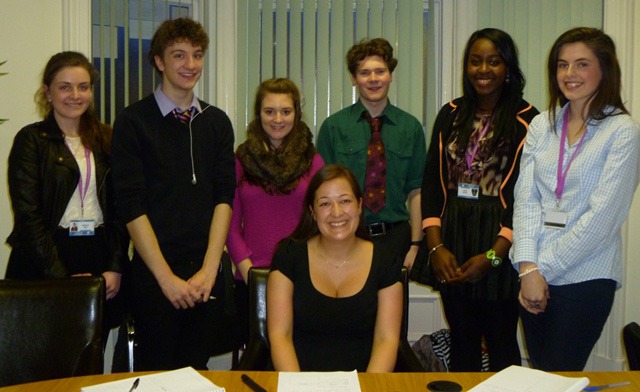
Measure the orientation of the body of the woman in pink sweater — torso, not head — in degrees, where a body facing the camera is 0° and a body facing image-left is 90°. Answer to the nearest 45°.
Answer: approximately 0°

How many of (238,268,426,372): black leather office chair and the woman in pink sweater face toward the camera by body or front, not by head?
2

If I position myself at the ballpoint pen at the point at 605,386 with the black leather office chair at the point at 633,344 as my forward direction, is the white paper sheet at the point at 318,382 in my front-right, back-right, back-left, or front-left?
back-left

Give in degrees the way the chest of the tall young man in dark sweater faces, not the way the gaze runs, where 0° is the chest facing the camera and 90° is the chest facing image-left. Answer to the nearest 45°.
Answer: approximately 315°

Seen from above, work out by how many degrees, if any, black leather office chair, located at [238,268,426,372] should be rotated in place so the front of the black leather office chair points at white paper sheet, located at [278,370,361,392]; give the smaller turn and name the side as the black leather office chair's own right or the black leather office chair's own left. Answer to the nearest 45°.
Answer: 0° — it already faces it
